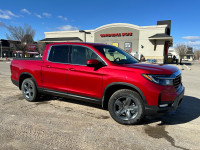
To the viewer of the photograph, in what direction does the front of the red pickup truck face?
facing the viewer and to the right of the viewer
